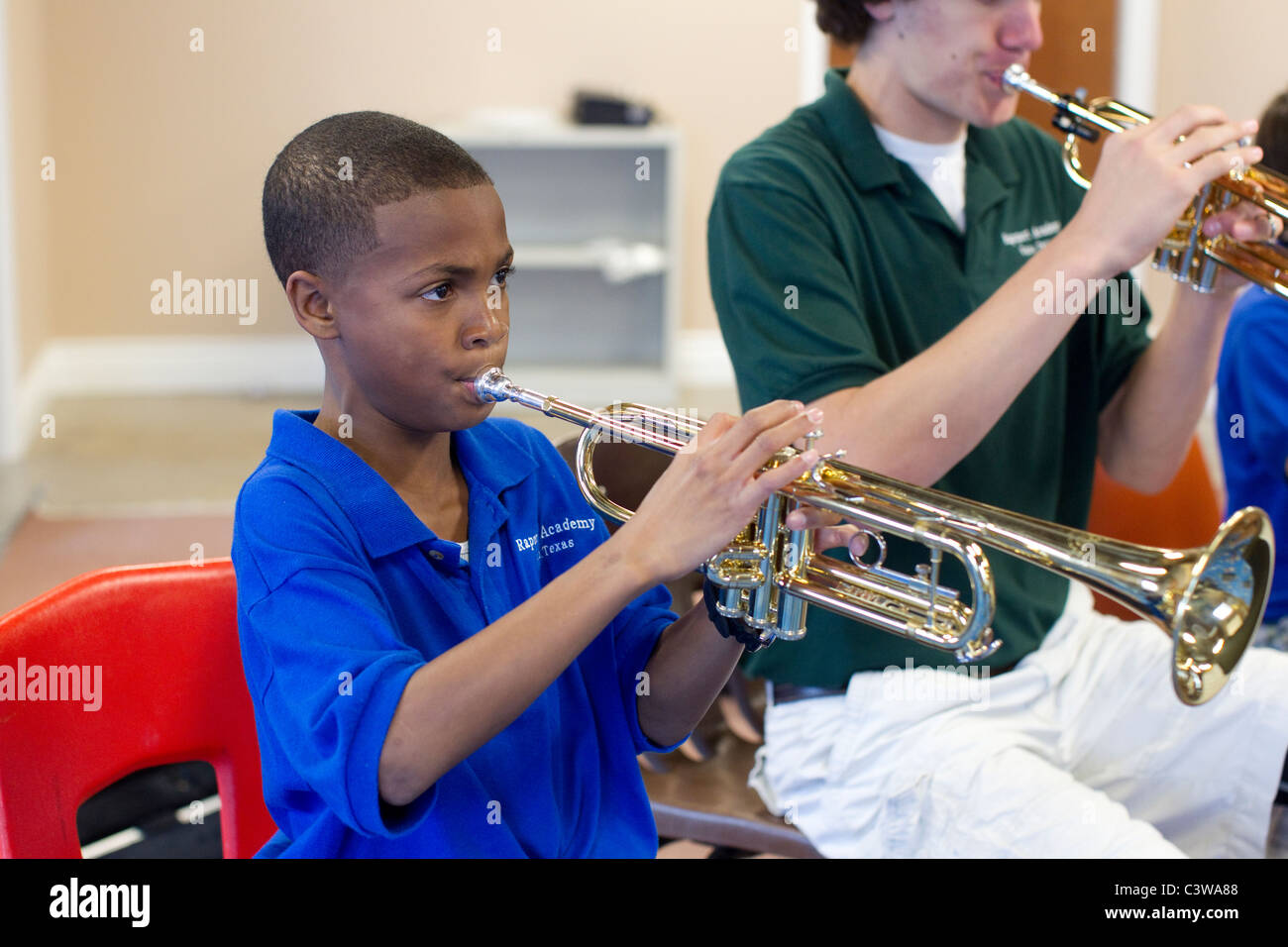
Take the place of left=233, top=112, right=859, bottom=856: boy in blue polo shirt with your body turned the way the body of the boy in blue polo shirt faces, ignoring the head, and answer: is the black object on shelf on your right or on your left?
on your left

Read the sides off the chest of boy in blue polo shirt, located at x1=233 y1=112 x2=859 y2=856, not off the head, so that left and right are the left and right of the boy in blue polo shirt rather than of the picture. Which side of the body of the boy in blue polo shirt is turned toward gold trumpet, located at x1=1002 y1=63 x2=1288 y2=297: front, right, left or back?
left

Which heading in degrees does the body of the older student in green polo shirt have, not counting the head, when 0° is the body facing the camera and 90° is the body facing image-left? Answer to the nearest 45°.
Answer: approximately 315°

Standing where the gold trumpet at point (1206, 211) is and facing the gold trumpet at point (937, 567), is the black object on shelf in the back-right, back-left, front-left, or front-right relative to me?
back-right

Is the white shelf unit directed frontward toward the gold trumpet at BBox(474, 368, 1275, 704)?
yes
